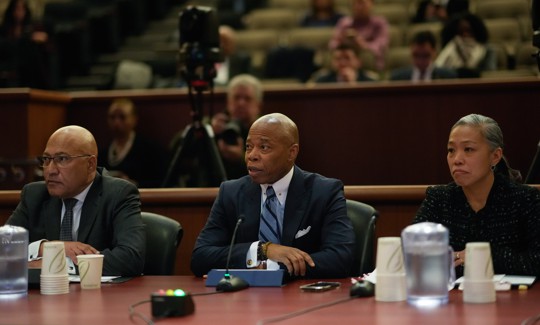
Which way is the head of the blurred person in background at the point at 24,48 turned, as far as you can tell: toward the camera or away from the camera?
toward the camera

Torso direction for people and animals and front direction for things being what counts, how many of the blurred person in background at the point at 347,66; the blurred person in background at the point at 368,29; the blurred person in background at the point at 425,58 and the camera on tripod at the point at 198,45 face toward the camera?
4

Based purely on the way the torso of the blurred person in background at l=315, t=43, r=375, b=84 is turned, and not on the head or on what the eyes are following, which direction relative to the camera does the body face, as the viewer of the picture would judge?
toward the camera

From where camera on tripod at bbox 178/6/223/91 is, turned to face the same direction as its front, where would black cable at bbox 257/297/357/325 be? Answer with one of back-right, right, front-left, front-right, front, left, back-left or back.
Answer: front

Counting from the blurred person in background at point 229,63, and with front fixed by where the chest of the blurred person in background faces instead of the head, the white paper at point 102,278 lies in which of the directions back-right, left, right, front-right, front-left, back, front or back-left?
front-left

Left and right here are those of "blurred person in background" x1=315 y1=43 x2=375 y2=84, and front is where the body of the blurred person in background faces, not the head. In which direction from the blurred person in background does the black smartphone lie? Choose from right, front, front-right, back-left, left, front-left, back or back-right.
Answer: front

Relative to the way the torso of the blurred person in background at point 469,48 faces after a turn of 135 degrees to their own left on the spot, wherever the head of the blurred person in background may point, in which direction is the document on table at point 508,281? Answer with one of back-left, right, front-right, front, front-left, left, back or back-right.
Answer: back-right

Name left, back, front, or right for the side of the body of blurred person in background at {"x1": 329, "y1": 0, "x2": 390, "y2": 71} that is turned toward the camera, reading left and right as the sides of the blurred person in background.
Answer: front

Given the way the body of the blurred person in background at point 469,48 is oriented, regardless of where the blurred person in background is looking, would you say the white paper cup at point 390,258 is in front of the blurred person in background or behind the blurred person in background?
in front

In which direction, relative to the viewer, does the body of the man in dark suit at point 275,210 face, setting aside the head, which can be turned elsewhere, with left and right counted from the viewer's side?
facing the viewer and to the left of the viewer

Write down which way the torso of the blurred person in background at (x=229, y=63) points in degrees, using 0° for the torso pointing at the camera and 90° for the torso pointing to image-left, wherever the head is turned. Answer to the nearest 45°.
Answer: approximately 45°

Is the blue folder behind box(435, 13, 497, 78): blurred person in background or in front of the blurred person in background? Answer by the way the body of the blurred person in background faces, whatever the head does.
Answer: in front
